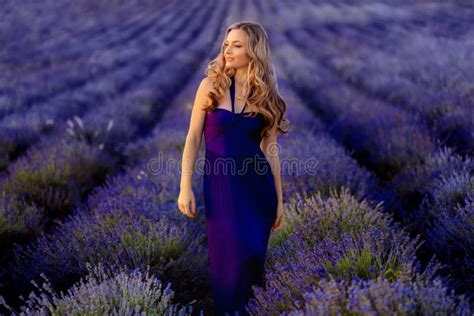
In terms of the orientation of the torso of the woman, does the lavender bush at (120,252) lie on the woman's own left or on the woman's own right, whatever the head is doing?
on the woman's own right

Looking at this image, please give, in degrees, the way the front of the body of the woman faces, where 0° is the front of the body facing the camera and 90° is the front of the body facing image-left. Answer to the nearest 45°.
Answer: approximately 0°

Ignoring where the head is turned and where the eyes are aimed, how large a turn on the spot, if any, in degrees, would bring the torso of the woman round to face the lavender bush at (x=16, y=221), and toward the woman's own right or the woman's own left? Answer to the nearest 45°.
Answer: approximately 135° to the woman's own right
